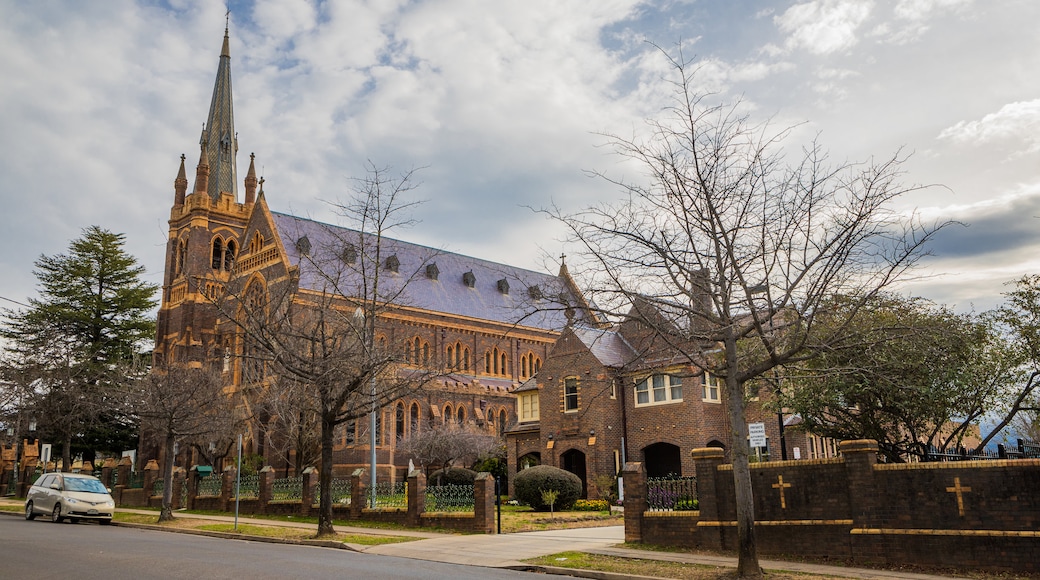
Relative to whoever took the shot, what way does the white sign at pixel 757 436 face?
facing the viewer

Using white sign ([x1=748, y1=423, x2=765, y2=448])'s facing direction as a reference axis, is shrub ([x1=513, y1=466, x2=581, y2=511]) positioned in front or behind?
behind

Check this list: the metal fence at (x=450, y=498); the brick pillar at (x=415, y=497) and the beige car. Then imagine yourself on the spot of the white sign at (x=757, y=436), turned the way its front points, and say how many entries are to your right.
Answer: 3

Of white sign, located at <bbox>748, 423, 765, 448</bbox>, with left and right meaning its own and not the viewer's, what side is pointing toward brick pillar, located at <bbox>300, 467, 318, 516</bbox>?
right

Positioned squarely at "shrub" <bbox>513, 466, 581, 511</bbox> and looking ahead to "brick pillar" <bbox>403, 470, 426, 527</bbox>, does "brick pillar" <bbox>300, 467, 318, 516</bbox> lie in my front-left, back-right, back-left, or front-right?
front-right

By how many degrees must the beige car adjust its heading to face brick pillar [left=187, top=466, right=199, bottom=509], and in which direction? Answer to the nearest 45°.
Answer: approximately 90° to its left

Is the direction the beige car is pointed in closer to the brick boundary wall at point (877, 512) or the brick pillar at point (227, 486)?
the brick boundary wall

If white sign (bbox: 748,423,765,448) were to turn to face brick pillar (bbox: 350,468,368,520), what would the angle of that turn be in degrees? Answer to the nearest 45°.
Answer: approximately 90° to its right

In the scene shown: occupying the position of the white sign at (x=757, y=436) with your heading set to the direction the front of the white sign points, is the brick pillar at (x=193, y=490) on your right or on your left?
on your right
